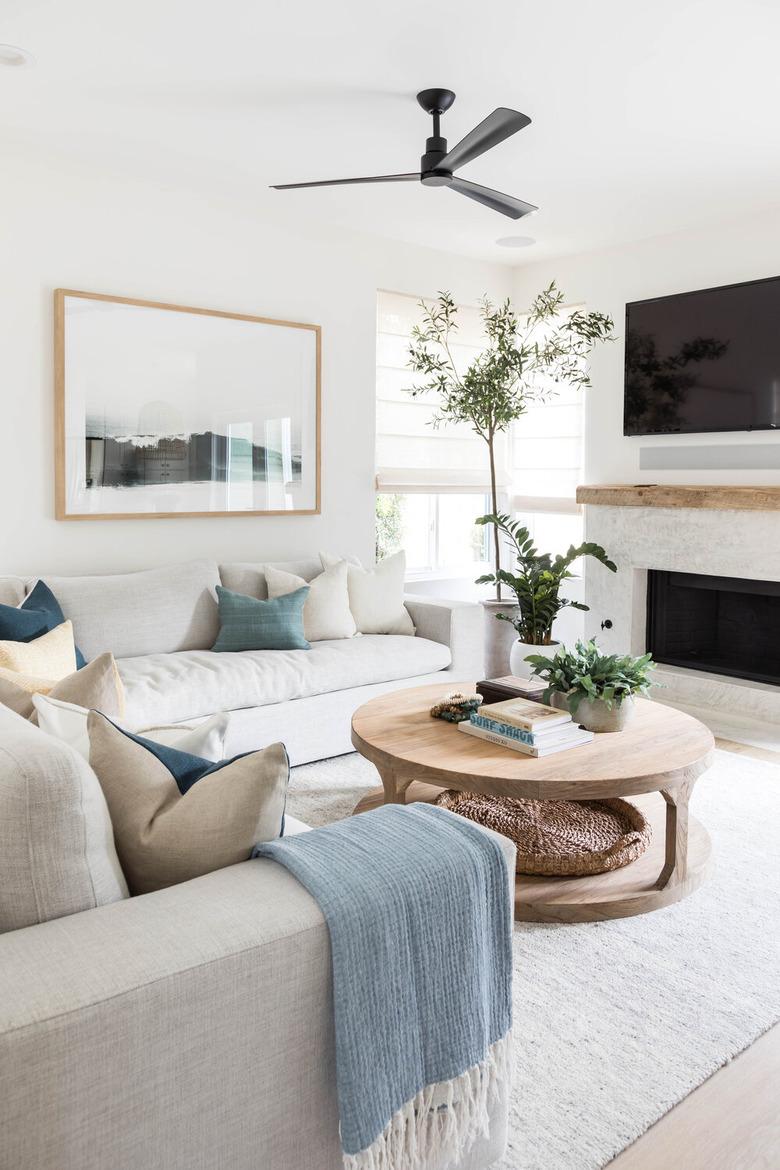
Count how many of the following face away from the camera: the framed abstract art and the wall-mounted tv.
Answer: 0

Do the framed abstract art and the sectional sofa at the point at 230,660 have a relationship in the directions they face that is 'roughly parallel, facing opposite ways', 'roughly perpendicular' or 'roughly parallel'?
roughly parallel

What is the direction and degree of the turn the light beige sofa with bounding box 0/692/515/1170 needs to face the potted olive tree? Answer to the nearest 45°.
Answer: approximately 45° to its left

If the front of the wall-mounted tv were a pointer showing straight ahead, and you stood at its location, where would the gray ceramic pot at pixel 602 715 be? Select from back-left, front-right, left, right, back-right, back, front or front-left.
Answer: front-left

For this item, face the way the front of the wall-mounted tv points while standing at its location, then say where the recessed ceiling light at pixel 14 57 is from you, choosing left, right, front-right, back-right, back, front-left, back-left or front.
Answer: front

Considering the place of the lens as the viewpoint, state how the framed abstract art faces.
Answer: facing the viewer and to the right of the viewer

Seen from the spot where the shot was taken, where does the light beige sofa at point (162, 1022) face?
facing away from the viewer and to the right of the viewer

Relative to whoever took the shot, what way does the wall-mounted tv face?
facing the viewer and to the left of the viewer

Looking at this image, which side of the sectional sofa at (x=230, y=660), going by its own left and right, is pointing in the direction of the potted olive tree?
left

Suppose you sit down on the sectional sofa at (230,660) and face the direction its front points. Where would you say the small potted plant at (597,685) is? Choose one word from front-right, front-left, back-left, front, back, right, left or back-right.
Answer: front

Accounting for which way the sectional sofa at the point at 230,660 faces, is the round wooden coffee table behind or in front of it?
in front

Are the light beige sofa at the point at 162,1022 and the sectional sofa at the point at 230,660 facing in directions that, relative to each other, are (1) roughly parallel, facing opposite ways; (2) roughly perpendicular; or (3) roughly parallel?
roughly perpendicular

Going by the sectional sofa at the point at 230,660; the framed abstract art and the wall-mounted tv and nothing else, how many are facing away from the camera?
0

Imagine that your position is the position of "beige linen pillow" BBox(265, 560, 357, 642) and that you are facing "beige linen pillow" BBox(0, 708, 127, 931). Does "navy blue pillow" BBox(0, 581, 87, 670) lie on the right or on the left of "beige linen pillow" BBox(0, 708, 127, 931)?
right

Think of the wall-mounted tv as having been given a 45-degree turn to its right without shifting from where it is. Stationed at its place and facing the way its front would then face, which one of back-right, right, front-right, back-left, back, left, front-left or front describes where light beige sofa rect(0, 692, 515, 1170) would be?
left

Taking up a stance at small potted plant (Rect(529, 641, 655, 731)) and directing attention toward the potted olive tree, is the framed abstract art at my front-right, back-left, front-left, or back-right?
front-left

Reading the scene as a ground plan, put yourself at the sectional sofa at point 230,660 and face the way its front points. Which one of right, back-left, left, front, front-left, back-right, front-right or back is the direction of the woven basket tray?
front
